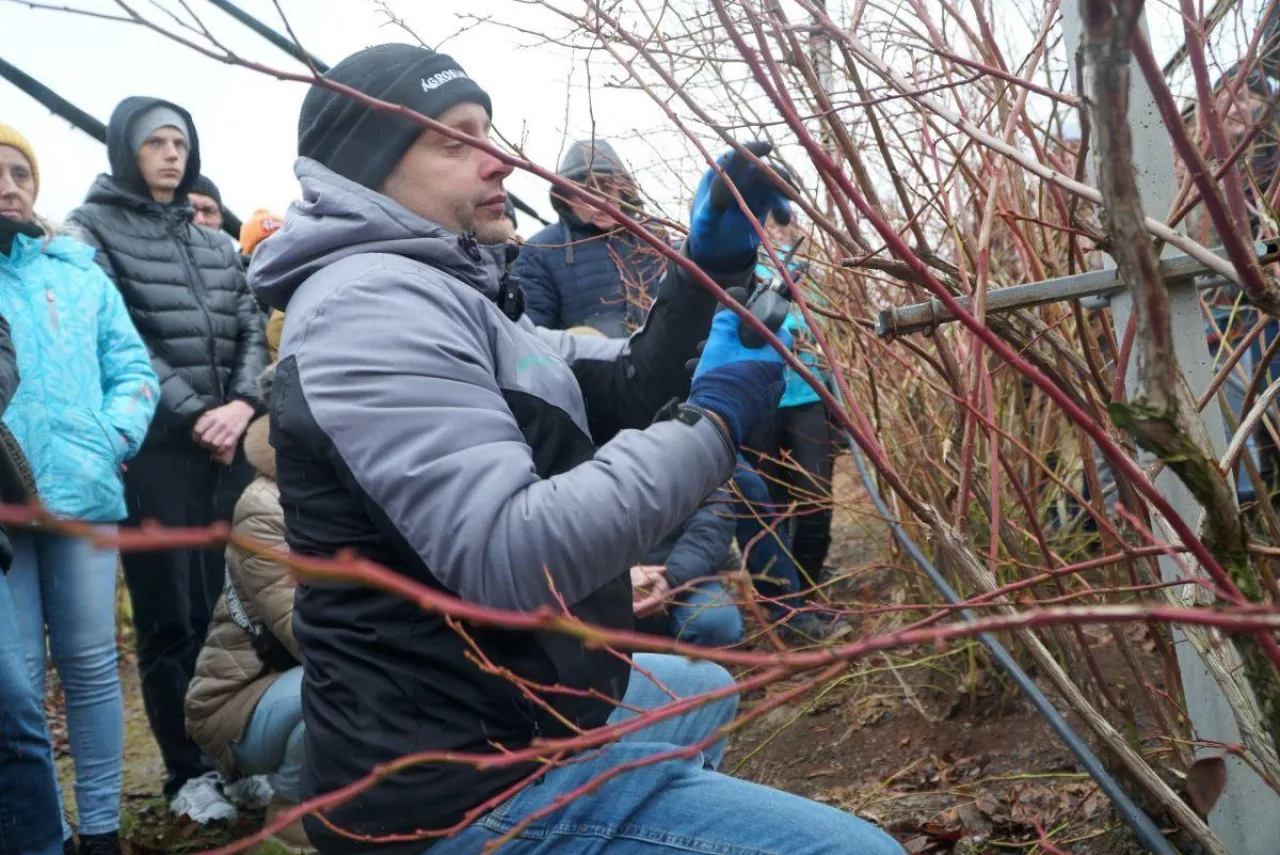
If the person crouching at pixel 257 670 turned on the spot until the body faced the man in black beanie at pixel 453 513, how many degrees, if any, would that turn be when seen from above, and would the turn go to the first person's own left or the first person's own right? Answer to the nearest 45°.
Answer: approximately 90° to the first person's own right

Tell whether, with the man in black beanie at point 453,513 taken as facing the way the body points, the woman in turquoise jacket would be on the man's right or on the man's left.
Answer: on the man's left

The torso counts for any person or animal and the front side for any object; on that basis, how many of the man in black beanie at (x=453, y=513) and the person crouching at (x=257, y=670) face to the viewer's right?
2

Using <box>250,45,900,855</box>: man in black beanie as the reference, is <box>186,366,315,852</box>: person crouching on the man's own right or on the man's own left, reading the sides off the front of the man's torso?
on the man's own left

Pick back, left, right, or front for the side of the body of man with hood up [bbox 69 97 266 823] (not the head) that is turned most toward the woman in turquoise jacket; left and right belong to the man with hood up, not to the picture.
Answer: right

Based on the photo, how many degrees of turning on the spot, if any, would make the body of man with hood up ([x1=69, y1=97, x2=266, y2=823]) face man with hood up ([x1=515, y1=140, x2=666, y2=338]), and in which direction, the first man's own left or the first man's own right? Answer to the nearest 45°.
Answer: approximately 45° to the first man's own left

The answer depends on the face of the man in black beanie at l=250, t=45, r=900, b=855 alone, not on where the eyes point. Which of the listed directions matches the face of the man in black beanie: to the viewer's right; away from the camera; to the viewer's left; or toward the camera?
to the viewer's right

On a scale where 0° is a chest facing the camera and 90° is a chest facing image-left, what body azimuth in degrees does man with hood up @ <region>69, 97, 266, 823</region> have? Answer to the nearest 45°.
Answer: approximately 315°

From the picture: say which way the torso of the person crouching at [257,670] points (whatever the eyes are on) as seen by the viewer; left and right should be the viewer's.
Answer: facing to the right of the viewer

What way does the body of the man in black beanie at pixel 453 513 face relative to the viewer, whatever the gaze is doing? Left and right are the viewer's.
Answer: facing to the right of the viewer

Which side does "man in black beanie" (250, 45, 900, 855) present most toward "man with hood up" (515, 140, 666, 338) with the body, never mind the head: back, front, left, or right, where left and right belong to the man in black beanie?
left

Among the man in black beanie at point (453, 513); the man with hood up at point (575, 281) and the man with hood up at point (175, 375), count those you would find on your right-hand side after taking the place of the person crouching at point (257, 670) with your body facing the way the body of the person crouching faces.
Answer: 1
